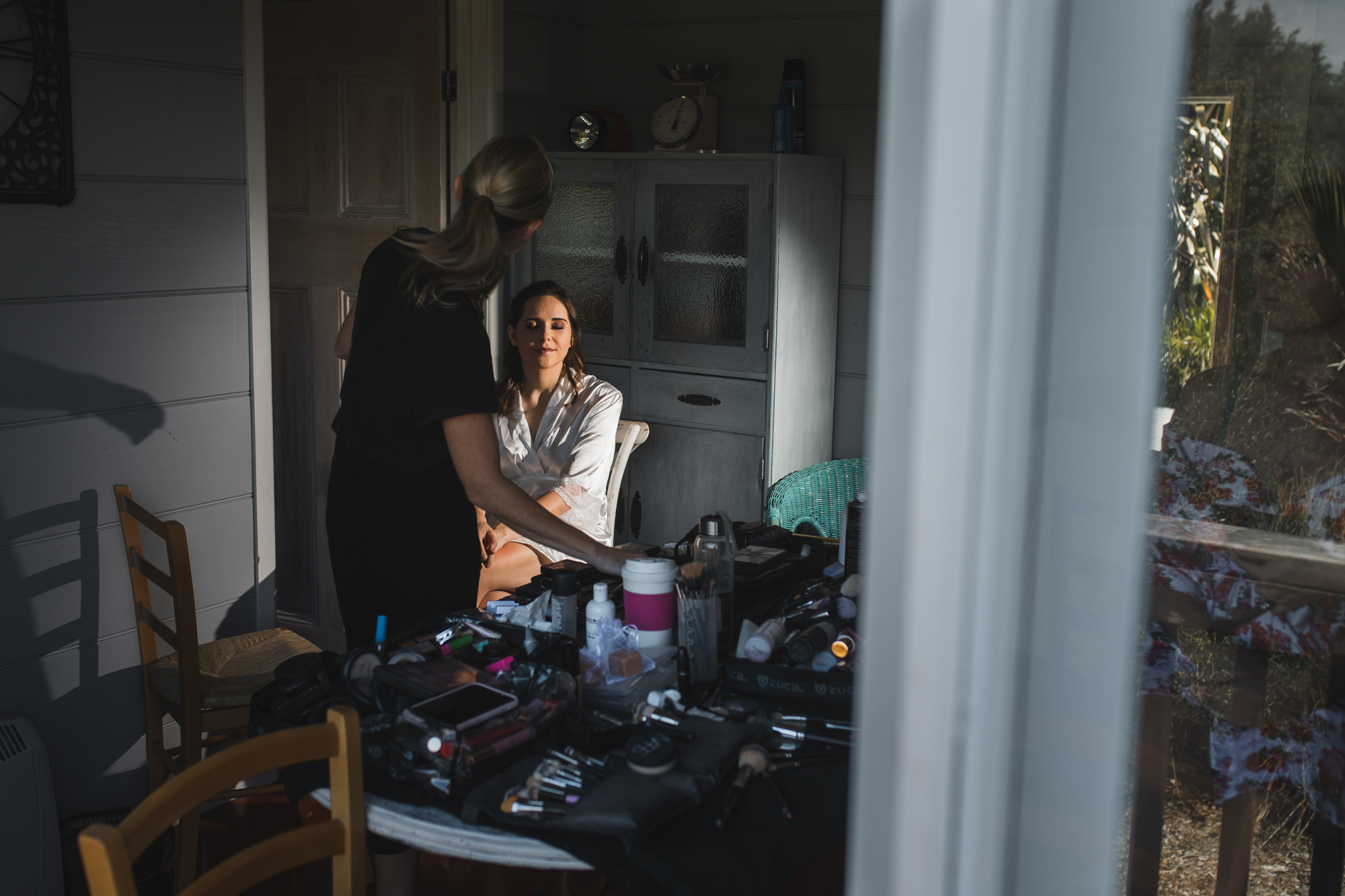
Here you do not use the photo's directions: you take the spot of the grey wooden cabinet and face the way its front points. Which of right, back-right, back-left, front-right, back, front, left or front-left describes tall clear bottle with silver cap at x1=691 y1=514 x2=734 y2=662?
front-left

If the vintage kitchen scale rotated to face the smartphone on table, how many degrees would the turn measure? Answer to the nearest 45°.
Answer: approximately 45° to its left

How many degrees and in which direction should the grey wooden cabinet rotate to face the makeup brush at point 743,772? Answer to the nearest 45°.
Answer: approximately 45° to its left

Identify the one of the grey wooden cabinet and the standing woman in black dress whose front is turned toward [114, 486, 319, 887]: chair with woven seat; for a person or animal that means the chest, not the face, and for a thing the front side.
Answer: the grey wooden cabinet

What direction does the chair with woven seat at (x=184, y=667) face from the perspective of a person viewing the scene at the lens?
facing away from the viewer and to the right of the viewer

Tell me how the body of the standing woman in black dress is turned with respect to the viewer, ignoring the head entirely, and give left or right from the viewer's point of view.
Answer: facing away from the viewer and to the right of the viewer

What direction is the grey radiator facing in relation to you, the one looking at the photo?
facing the viewer and to the right of the viewer

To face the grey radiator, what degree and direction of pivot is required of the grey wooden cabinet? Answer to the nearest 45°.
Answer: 0° — it already faces it

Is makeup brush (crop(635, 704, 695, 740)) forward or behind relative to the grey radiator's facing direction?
forward

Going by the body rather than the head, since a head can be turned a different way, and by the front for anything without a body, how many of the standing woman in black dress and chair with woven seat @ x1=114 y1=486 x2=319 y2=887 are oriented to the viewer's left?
0

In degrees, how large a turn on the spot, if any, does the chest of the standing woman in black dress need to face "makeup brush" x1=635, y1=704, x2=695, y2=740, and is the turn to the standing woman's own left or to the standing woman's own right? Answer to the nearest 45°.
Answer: approximately 90° to the standing woman's own right
